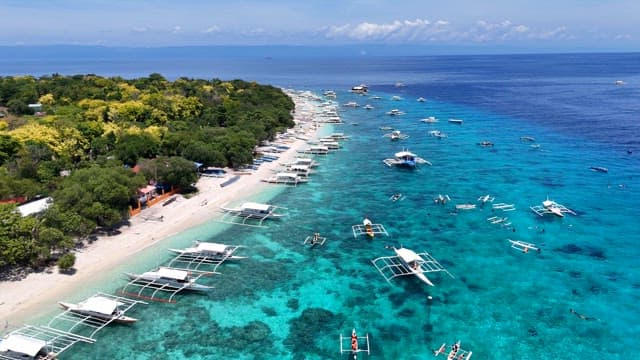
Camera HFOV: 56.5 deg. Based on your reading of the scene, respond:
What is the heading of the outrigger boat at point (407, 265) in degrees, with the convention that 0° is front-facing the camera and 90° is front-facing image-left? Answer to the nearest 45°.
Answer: approximately 315°

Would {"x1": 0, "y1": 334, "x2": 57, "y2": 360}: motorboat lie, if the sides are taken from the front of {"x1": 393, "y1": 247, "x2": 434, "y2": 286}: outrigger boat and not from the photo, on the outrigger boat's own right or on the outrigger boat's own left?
on the outrigger boat's own right

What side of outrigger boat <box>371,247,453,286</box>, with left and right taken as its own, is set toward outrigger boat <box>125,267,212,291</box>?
right

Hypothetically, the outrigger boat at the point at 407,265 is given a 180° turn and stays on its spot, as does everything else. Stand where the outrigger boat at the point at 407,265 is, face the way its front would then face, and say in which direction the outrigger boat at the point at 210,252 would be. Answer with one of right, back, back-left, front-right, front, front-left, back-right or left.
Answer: front-left

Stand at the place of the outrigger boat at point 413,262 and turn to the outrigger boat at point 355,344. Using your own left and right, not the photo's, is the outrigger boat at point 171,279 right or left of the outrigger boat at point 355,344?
right

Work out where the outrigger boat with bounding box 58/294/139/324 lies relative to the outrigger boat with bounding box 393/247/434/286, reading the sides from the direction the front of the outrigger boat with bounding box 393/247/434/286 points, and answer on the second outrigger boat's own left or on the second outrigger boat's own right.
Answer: on the second outrigger boat's own right

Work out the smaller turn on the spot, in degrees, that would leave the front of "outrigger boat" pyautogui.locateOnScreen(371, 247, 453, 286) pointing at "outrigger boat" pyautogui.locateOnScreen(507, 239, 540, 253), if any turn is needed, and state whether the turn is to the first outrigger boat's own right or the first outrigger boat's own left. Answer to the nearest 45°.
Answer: approximately 90° to the first outrigger boat's own left

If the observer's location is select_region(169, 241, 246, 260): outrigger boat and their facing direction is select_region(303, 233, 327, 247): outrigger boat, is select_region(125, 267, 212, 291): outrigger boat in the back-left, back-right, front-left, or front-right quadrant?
back-right

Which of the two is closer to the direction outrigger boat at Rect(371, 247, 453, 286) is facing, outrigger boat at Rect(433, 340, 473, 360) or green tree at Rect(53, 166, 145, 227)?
the outrigger boat

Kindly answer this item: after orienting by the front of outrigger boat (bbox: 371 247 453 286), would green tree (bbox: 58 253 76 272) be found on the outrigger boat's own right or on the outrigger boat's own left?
on the outrigger boat's own right

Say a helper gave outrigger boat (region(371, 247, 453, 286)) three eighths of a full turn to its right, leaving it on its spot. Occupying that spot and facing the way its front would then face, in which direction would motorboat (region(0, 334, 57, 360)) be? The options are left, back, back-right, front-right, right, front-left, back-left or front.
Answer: front-left

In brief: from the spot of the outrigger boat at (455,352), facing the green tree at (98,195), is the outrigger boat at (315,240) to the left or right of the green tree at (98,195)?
right

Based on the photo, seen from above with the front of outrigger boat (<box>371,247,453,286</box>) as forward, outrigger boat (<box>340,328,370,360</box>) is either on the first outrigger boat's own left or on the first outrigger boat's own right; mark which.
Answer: on the first outrigger boat's own right
